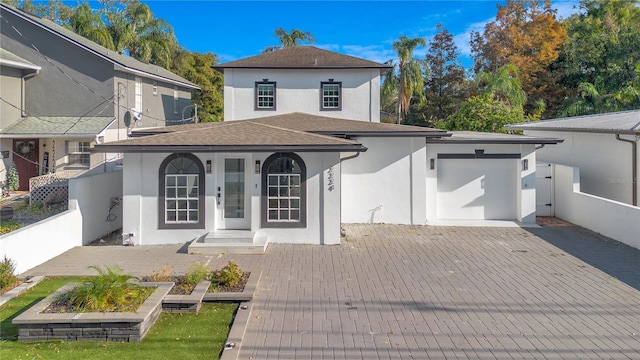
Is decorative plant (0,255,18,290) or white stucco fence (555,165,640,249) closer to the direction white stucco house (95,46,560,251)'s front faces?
the decorative plant

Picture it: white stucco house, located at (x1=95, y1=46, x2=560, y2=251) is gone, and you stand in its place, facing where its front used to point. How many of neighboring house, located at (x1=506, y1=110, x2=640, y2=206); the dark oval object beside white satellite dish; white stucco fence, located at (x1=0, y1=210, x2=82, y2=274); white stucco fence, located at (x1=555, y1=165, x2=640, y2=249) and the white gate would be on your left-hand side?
3

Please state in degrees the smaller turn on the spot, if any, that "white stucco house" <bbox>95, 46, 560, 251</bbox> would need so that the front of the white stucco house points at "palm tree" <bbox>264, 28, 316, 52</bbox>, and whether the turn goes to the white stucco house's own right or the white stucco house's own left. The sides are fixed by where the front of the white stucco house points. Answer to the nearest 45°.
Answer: approximately 180°

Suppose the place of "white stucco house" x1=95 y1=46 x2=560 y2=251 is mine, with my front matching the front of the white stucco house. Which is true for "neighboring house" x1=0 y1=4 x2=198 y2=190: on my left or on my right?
on my right

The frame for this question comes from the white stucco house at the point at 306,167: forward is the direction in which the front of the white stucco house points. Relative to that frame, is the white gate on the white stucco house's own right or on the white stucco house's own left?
on the white stucco house's own left

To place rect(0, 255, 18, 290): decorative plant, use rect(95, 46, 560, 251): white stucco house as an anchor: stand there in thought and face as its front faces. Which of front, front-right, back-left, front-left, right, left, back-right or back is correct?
front-right

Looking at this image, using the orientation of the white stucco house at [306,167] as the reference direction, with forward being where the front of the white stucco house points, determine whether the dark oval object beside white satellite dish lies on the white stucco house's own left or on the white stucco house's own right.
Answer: on the white stucco house's own right

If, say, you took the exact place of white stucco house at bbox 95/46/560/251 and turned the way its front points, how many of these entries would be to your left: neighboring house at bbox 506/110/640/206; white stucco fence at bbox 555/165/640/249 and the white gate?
3

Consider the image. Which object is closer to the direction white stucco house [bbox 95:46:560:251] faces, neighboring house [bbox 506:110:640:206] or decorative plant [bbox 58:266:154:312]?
the decorative plant

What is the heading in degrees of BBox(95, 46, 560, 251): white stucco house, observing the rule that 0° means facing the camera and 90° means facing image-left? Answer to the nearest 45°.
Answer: approximately 0°

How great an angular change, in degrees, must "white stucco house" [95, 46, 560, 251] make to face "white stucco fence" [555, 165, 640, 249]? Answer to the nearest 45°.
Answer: approximately 90° to its left

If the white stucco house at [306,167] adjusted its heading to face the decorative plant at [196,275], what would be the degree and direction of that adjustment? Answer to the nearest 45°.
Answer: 0° — it already faces it

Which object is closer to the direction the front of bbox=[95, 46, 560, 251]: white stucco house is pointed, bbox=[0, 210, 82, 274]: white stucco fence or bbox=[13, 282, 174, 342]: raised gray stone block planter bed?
the raised gray stone block planter bed
